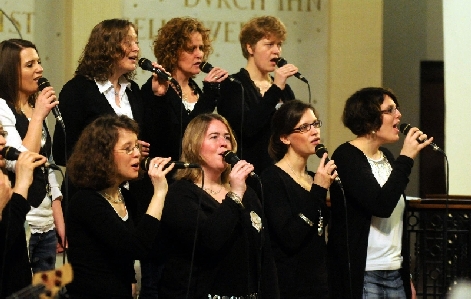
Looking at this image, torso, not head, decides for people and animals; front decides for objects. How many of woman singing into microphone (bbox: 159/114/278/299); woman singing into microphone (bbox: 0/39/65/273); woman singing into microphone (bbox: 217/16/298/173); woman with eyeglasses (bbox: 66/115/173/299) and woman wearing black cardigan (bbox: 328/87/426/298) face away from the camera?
0

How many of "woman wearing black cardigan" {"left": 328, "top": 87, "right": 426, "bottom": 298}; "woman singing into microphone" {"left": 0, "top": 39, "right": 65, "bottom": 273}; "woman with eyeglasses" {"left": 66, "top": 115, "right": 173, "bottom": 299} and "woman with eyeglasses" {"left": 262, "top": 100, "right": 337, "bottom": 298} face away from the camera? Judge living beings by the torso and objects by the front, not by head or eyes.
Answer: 0

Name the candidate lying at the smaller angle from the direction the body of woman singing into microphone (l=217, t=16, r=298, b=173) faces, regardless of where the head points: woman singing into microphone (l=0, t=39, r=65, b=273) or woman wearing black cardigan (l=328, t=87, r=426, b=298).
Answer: the woman wearing black cardigan

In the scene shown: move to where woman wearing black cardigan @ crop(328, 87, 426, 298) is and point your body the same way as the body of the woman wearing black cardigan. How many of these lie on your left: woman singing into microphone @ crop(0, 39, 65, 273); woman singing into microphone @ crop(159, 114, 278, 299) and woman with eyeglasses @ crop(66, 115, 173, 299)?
0

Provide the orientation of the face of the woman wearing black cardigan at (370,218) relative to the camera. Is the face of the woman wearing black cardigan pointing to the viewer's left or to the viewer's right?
to the viewer's right

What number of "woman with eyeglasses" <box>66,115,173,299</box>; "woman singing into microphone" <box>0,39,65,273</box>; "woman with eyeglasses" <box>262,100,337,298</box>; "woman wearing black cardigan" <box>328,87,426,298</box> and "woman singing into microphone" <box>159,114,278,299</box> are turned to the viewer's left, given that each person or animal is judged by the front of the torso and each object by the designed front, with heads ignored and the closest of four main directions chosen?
0

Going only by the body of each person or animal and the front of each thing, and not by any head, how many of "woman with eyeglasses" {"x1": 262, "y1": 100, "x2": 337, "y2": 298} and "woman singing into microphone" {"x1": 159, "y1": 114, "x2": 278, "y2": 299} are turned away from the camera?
0

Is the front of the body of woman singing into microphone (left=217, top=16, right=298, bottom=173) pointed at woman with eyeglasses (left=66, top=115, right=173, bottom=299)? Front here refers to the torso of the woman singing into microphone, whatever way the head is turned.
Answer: no

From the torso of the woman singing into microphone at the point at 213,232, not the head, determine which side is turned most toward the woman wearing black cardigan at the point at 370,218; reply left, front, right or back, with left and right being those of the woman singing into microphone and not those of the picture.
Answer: left

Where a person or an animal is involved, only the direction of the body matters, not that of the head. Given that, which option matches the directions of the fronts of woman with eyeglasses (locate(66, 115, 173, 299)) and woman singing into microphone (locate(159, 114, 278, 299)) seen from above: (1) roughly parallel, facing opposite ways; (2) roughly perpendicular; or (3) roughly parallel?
roughly parallel

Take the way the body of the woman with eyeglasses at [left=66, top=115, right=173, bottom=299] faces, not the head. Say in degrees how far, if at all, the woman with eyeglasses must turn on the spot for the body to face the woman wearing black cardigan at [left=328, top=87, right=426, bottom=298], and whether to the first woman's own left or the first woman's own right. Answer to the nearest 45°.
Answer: approximately 90° to the first woman's own left

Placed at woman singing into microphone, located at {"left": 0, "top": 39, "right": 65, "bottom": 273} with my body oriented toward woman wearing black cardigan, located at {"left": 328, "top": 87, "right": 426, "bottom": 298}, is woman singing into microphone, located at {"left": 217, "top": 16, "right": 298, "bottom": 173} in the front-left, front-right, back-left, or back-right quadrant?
front-left

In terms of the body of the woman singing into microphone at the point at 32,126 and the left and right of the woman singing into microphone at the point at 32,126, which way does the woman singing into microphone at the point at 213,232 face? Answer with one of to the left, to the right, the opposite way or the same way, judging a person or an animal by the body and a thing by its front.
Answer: the same way

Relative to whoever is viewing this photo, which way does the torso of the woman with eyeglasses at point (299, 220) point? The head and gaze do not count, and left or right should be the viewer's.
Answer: facing the viewer and to the right of the viewer
